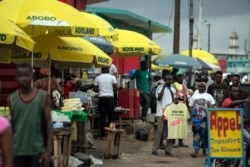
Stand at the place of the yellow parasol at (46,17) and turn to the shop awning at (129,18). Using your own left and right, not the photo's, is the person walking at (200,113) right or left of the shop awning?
right

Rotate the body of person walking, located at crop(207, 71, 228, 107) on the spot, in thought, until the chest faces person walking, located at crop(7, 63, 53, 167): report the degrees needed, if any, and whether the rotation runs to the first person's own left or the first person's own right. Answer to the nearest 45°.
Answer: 0° — they already face them

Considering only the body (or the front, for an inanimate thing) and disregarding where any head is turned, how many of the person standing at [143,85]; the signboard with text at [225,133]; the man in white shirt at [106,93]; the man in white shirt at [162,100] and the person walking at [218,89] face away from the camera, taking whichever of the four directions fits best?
1

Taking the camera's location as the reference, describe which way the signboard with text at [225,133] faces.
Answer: facing the viewer

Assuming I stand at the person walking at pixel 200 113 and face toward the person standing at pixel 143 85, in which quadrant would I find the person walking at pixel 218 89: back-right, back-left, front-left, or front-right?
front-right

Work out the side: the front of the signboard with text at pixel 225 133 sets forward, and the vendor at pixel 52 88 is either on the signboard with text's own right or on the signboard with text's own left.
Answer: on the signboard with text's own right

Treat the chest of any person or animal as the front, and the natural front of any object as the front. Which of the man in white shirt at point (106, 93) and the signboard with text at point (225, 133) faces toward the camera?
the signboard with text

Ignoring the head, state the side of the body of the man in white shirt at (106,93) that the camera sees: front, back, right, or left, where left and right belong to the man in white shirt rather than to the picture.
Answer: back

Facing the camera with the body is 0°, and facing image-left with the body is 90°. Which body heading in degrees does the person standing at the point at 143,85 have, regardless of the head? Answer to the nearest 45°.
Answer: approximately 0°

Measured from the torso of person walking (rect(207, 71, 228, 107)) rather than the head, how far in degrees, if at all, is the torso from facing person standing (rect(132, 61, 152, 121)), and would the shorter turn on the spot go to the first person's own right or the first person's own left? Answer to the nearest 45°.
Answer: approximately 135° to the first person's own right

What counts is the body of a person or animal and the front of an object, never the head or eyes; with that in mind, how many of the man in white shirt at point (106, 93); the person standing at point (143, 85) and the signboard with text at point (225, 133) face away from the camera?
1

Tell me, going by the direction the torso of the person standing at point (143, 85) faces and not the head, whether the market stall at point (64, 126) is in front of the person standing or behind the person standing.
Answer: in front

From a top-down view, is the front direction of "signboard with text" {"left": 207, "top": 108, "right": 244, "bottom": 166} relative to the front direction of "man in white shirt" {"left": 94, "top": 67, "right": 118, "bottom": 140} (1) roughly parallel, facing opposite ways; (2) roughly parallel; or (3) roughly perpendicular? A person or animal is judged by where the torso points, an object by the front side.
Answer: roughly parallel, facing opposite ways

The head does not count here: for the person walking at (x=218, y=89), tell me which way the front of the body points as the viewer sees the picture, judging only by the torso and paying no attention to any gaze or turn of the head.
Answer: toward the camera

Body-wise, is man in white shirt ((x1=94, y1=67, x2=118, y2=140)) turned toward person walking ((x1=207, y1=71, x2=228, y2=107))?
no
